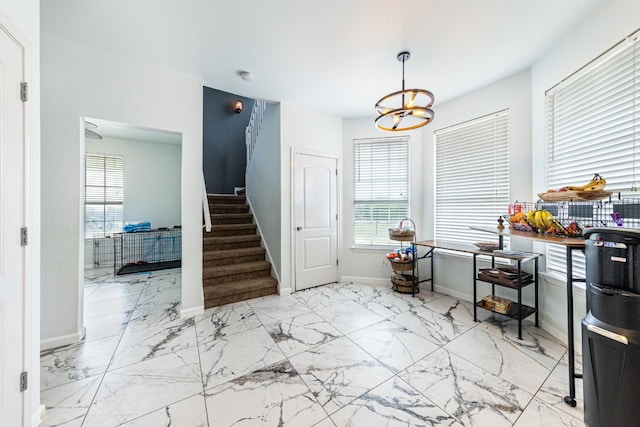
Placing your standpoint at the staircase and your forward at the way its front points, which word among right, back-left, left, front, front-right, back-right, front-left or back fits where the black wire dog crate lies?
back-right

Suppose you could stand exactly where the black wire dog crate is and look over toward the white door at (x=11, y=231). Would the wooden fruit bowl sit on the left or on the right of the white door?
left

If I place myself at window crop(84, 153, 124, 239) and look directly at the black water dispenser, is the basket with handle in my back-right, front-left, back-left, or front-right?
front-left

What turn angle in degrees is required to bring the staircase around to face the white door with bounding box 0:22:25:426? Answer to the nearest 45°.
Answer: approximately 45° to its right

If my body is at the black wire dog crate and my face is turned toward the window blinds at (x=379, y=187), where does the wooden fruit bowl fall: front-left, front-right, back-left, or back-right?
front-right

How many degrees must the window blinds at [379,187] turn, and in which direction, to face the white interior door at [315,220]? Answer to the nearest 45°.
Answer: approximately 45° to its right

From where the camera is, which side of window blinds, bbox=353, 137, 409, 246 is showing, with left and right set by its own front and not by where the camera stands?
front

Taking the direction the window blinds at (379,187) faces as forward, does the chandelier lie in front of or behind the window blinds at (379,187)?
in front

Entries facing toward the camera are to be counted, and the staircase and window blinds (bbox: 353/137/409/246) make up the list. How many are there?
2

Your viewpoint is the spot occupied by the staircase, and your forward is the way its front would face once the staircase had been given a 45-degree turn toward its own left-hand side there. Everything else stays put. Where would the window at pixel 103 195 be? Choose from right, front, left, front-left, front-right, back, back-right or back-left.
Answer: back

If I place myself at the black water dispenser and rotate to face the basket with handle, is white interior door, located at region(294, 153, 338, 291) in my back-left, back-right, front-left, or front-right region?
front-left

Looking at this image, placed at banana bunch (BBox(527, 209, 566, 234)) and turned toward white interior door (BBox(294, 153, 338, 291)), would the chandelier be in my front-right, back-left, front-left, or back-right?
front-left

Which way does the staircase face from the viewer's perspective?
toward the camera

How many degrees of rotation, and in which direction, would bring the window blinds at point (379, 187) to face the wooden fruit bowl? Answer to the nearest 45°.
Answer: approximately 45° to its left

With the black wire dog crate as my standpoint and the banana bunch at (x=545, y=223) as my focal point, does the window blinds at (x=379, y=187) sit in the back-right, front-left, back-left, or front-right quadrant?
front-left

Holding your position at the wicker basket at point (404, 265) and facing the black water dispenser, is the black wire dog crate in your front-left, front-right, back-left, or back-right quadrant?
back-right
